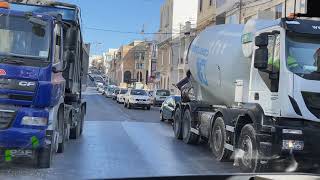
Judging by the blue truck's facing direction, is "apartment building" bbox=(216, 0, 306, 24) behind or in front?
behind

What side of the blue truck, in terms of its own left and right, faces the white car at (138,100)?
back

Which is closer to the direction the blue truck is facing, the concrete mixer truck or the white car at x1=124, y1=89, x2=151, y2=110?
the concrete mixer truck

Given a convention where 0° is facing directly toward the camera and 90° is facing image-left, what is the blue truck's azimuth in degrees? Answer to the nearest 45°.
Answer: approximately 0°

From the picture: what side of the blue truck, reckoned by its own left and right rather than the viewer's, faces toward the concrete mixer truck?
left

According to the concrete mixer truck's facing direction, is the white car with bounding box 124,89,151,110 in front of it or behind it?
behind

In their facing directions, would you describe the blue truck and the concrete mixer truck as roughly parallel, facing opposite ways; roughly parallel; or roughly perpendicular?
roughly parallel

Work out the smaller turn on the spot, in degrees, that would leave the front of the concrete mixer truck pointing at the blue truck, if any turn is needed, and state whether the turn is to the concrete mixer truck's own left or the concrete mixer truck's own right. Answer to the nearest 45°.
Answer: approximately 135° to the concrete mixer truck's own right

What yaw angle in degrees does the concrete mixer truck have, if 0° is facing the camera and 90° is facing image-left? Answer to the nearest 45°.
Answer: approximately 315°

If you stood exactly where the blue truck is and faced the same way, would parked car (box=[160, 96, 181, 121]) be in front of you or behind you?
behind

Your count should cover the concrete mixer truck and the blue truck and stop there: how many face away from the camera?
0
